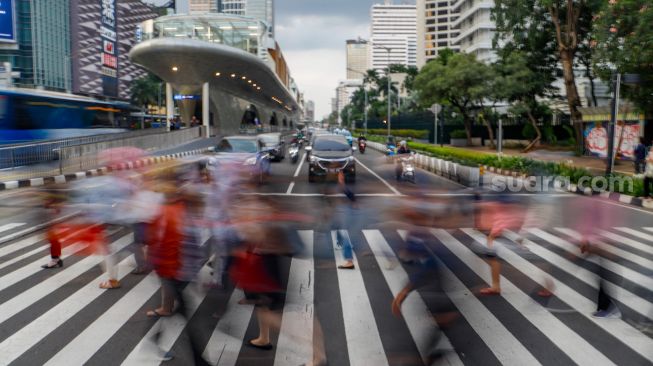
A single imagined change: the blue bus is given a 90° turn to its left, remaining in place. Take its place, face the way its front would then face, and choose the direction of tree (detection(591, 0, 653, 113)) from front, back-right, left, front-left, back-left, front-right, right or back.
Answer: back
